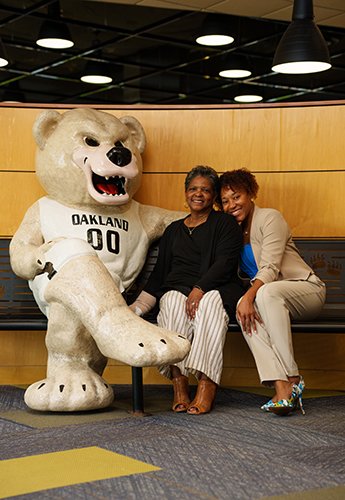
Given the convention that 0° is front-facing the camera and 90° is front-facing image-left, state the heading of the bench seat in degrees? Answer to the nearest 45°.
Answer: approximately 0°

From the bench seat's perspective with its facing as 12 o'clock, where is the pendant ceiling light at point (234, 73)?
The pendant ceiling light is roughly at 6 o'clock from the bench seat.

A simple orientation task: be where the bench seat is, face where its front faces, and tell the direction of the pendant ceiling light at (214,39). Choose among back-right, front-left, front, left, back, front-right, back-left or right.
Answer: back

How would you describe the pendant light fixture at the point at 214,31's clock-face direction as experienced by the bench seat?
The pendant light fixture is roughly at 6 o'clock from the bench seat.
